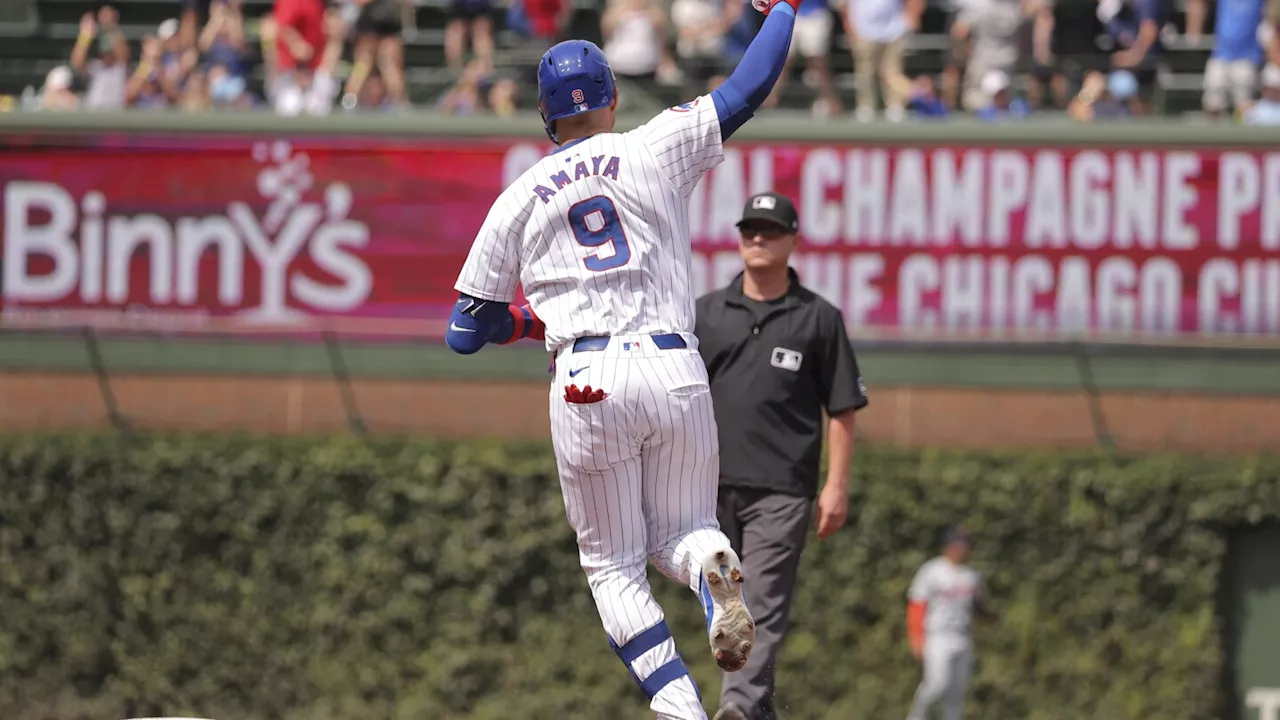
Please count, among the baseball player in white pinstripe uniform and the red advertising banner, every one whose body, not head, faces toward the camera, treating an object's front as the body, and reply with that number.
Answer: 1

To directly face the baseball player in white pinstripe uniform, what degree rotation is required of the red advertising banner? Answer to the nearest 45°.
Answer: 0° — it already faces them

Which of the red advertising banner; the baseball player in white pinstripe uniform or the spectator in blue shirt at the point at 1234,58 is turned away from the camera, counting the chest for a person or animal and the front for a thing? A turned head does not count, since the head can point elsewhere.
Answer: the baseball player in white pinstripe uniform

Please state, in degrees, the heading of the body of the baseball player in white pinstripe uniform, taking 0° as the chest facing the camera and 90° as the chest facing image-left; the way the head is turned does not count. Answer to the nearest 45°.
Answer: approximately 180°

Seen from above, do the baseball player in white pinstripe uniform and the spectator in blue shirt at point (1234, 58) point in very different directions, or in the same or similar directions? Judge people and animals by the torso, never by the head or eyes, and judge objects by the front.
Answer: very different directions

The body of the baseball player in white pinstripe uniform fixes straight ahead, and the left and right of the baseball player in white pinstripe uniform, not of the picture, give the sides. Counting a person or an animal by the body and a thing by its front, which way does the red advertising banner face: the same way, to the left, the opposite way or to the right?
the opposite way

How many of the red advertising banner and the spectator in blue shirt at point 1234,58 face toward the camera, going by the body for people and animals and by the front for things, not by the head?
2
